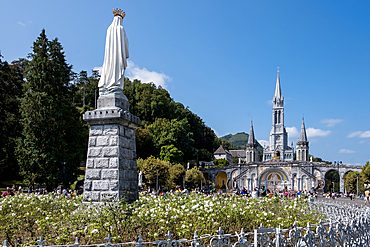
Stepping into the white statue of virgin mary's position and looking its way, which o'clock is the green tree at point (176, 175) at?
The green tree is roughly at 11 o'clock from the white statue of virgin mary.

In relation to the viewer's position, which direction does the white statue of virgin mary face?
facing away from the viewer and to the right of the viewer

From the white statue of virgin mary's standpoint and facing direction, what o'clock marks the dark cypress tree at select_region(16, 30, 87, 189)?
The dark cypress tree is roughly at 10 o'clock from the white statue of virgin mary.

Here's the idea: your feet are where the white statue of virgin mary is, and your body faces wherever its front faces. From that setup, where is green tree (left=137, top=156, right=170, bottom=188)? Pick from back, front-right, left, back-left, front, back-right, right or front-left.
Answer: front-left

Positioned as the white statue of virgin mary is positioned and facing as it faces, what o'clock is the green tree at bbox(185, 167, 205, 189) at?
The green tree is roughly at 11 o'clock from the white statue of virgin mary.

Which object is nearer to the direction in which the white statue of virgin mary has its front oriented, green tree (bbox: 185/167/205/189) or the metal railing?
the green tree

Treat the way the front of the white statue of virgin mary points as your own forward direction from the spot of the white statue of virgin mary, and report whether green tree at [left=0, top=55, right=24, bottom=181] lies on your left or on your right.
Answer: on your left
